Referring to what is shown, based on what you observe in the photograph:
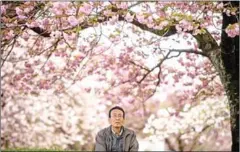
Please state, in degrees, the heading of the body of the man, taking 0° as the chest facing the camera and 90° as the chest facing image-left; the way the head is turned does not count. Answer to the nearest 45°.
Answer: approximately 0°
